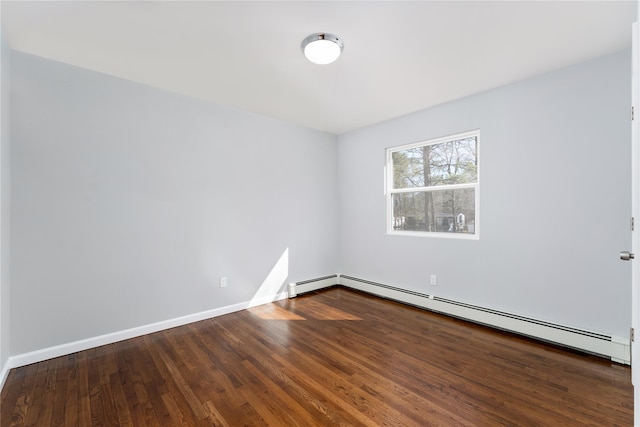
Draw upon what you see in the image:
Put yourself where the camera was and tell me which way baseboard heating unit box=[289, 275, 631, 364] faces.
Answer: facing the viewer and to the left of the viewer
